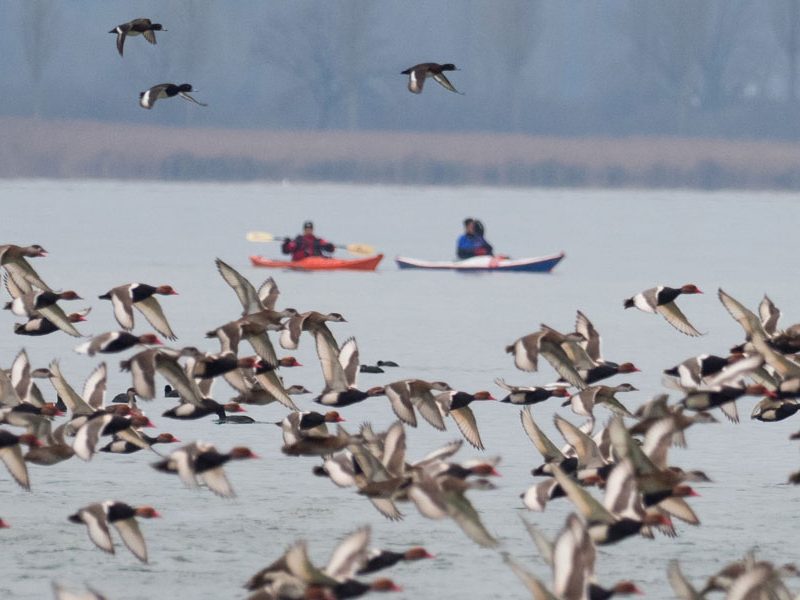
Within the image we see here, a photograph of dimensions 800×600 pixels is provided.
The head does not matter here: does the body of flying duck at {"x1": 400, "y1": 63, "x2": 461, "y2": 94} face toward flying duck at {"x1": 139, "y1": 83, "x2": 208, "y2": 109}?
no

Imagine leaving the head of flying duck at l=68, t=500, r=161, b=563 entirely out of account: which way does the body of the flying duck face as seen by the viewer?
to the viewer's right

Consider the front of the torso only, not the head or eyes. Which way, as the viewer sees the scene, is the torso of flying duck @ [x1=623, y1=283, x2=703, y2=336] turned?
to the viewer's right

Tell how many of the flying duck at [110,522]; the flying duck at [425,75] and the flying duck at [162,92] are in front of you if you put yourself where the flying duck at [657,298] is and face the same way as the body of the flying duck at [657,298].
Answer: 0

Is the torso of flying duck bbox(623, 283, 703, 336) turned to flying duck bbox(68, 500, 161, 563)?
no

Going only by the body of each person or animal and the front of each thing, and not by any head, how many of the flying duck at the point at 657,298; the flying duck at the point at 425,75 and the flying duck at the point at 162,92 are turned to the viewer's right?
3

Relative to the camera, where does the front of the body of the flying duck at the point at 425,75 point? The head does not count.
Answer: to the viewer's right

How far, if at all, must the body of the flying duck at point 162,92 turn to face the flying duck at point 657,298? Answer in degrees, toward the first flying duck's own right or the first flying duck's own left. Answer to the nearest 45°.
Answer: approximately 45° to the first flying duck's own right

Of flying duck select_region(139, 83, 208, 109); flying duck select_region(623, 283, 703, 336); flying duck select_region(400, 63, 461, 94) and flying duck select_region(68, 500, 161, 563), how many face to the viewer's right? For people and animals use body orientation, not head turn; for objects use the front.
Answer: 4

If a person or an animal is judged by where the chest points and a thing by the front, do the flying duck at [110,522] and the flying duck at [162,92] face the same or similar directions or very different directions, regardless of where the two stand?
same or similar directions

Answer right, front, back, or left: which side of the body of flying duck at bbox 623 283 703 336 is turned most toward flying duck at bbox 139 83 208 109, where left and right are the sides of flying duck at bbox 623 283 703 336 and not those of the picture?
back

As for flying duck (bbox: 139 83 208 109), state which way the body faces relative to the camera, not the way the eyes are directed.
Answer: to the viewer's right
